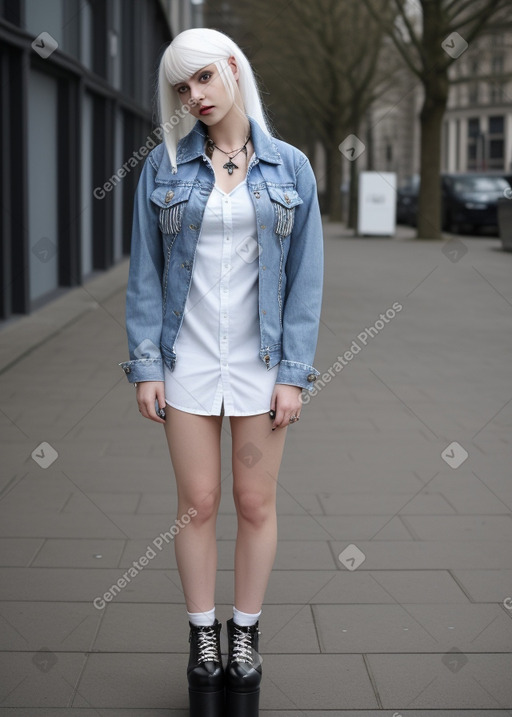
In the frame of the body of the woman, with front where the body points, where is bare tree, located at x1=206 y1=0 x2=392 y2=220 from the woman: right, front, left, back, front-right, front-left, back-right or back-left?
back

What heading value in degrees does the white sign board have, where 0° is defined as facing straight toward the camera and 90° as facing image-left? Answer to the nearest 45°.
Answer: approximately 0°

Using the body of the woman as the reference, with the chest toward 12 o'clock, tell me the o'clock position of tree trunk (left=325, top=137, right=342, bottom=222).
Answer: The tree trunk is roughly at 6 o'clock from the woman.

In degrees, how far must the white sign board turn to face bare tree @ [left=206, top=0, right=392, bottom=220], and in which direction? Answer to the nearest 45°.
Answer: approximately 180°

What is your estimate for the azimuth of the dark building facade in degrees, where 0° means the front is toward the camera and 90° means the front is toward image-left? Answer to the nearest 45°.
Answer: approximately 270°

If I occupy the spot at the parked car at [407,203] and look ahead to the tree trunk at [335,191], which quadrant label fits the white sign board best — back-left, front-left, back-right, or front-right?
back-left

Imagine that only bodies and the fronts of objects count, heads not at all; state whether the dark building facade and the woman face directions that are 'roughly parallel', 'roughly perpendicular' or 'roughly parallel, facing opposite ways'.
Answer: roughly perpendicular

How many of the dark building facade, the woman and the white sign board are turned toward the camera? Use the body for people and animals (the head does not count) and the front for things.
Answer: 2
